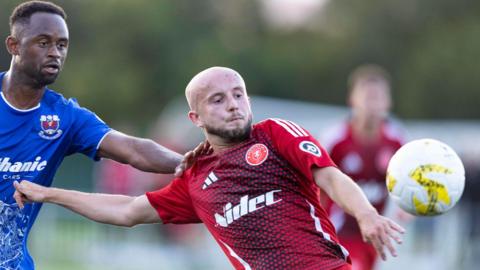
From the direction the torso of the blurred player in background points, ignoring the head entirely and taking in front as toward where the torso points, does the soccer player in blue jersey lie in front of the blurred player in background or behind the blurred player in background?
in front

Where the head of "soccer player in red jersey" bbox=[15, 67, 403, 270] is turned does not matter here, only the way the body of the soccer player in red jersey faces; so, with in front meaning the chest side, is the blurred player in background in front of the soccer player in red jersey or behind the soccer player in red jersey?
behind

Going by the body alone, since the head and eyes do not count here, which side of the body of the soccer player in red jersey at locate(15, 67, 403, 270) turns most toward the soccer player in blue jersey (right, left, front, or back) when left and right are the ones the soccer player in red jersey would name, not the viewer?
right

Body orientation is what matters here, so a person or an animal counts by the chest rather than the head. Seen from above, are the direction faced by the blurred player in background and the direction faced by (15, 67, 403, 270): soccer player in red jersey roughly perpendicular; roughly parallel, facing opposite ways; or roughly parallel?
roughly parallel

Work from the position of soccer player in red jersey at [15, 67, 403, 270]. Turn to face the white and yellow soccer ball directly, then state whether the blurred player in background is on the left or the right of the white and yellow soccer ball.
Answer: left

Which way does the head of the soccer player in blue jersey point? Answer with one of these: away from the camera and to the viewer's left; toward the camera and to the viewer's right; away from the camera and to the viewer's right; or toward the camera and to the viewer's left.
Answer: toward the camera and to the viewer's right

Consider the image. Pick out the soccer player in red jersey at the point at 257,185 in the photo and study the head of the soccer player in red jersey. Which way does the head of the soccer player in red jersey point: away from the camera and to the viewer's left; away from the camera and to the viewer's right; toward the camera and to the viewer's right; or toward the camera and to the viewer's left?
toward the camera and to the viewer's right

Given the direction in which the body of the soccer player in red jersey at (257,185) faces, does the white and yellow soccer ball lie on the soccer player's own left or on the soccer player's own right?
on the soccer player's own left

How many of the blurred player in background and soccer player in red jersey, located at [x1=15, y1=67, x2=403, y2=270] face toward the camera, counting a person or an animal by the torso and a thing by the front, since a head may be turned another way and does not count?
2

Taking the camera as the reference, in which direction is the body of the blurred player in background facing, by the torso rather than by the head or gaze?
toward the camera

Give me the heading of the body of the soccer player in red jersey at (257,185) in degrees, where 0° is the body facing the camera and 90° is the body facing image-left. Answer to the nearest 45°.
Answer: approximately 0°

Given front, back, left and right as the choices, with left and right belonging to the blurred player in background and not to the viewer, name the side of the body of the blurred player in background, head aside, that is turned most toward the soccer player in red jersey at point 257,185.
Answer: front
